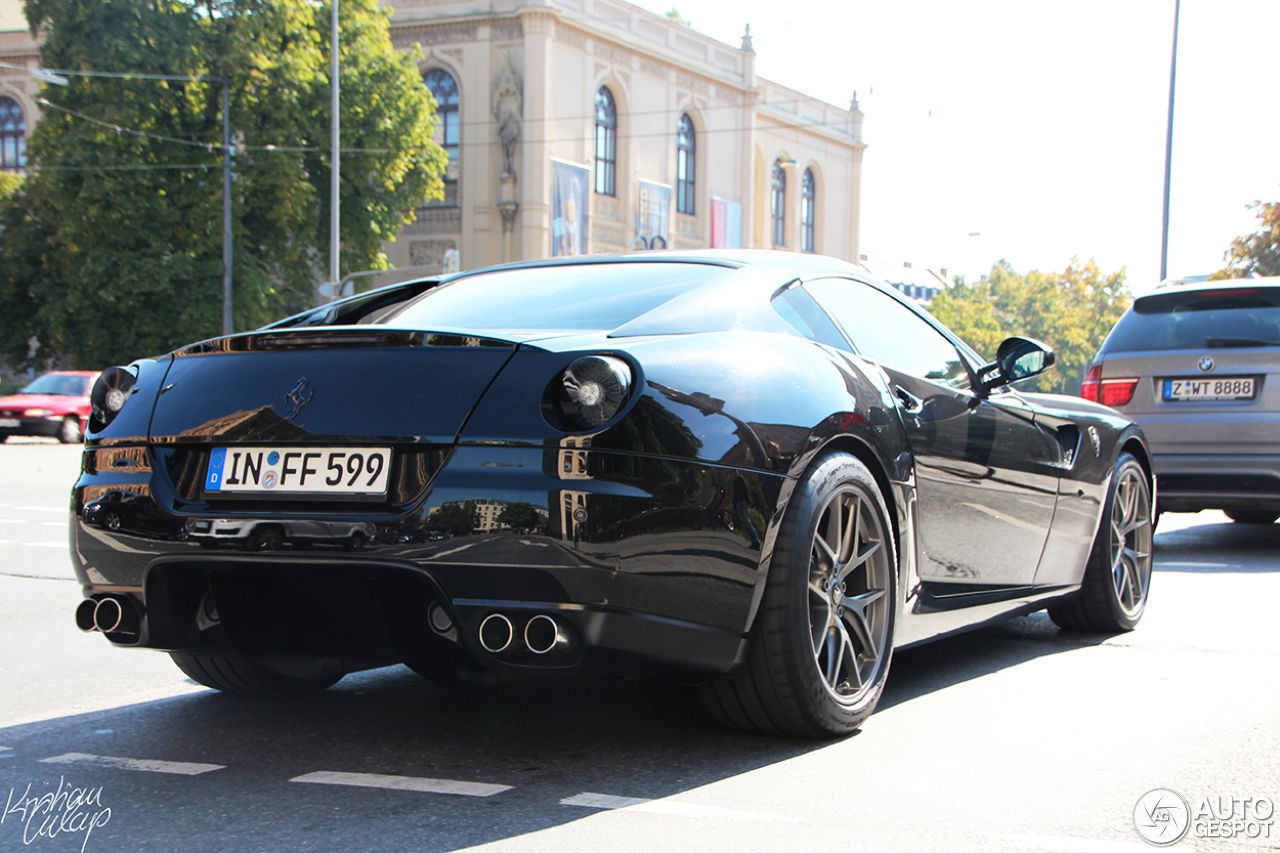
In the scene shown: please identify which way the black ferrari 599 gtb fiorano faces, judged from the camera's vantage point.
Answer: facing away from the viewer and to the right of the viewer

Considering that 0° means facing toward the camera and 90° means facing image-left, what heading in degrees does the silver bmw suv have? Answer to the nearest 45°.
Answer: approximately 180°

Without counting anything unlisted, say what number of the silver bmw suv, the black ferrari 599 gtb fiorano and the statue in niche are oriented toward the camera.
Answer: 1

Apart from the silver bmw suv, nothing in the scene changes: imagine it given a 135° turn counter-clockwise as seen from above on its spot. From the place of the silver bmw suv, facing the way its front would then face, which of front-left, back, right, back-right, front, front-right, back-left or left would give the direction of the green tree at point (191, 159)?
right

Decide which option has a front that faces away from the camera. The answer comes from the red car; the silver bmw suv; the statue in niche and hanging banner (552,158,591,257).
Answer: the silver bmw suv

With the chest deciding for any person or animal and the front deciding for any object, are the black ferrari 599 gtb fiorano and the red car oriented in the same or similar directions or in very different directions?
very different directions

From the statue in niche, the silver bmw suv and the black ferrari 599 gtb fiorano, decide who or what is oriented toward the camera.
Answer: the statue in niche

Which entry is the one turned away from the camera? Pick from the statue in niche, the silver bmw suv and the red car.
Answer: the silver bmw suv

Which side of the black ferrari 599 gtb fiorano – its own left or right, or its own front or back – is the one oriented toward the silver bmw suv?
front

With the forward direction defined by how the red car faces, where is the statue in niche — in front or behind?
behind

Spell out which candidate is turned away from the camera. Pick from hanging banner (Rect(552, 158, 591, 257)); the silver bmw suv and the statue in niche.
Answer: the silver bmw suv

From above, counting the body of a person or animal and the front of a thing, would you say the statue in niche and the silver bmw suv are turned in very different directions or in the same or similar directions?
very different directions

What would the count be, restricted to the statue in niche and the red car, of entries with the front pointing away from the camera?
0

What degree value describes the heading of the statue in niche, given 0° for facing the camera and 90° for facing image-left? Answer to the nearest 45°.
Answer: approximately 0°
